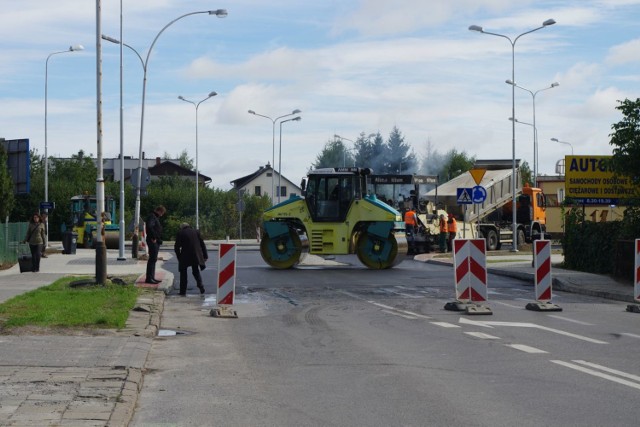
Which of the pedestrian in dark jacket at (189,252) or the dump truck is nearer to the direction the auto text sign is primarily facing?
the pedestrian in dark jacket

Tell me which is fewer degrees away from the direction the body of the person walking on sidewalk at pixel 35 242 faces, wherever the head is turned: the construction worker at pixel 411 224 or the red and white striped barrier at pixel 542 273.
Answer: the red and white striped barrier

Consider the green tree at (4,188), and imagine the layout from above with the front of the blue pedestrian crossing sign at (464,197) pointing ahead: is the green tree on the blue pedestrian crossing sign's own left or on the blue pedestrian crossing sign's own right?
on the blue pedestrian crossing sign's own right

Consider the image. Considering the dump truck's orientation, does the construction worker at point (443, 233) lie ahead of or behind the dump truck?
behind

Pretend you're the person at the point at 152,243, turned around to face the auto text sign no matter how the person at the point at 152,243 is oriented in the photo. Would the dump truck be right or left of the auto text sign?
left

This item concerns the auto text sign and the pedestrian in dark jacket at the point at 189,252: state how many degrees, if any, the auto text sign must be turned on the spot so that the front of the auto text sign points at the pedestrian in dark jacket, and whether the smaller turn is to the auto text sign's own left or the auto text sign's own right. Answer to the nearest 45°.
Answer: approximately 45° to the auto text sign's own right

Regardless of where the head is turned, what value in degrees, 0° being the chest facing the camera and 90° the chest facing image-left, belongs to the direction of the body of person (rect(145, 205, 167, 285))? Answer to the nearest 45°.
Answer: approximately 270°

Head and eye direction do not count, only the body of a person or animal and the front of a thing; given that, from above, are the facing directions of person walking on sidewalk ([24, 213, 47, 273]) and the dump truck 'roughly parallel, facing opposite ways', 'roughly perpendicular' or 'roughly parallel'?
roughly perpendicular
